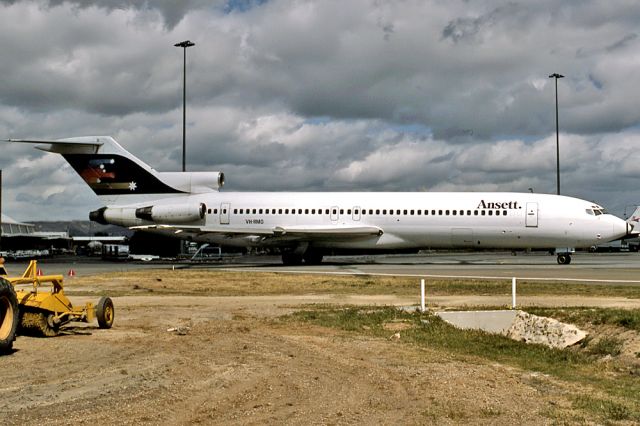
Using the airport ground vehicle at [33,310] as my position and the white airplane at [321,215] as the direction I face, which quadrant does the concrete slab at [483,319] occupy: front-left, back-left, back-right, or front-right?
front-right

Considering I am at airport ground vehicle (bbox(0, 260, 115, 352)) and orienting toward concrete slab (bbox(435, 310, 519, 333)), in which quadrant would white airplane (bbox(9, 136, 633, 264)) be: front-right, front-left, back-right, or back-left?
front-left

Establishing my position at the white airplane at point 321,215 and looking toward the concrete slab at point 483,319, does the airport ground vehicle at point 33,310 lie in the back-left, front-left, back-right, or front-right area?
front-right

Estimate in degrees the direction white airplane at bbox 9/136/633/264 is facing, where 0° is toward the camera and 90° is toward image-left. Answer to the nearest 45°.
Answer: approximately 270°

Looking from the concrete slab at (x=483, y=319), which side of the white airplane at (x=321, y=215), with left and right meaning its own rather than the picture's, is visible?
right
